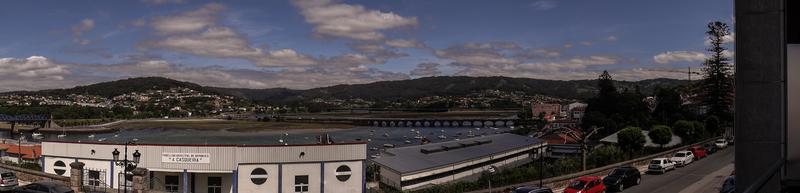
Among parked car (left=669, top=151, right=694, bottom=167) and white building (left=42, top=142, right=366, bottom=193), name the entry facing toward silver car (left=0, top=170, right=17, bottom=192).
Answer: the parked car

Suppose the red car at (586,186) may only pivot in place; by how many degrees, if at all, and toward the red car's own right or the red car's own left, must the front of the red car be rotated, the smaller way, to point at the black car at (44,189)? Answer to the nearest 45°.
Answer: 0° — it already faces it

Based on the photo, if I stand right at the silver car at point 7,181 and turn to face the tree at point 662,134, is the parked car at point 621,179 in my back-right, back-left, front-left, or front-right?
front-right

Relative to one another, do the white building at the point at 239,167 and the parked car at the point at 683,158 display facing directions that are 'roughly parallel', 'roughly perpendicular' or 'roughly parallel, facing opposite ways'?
roughly perpendicular

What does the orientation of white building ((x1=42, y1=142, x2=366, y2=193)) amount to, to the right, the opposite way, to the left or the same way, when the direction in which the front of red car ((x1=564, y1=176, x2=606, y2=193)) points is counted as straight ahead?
to the left

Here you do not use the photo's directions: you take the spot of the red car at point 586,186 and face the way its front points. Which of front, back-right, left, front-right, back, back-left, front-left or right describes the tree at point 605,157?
back-right

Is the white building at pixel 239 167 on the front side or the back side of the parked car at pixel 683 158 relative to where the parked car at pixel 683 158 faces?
on the front side

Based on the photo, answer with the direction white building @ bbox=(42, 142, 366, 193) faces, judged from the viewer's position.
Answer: facing the viewer

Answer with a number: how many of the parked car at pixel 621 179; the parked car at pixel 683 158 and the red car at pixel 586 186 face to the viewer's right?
0

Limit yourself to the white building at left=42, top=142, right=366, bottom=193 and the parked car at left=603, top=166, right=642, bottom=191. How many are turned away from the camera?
0

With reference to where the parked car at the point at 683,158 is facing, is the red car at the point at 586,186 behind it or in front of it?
in front

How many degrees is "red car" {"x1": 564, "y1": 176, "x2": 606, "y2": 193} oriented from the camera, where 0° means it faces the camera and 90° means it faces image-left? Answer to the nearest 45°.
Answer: approximately 45°

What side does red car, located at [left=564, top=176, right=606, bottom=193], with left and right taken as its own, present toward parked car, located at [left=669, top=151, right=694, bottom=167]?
back

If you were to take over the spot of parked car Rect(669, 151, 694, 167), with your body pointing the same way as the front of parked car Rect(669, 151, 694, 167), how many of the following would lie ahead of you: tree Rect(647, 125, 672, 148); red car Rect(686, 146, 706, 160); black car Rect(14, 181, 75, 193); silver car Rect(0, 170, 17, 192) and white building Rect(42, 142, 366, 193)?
3

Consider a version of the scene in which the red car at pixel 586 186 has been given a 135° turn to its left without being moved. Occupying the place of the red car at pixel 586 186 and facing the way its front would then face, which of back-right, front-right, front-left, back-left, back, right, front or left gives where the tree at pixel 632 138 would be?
left

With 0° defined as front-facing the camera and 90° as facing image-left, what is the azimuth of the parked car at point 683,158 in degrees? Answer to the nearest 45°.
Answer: approximately 45°

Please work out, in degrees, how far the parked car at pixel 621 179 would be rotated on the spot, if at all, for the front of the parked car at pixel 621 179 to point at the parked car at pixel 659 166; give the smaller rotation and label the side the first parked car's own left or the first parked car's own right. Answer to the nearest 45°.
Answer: approximately 135° to the first parked car's own right
